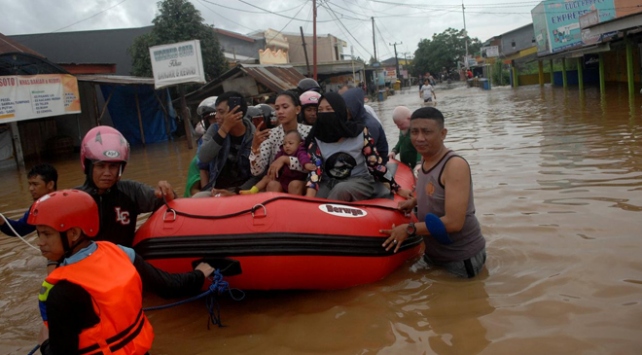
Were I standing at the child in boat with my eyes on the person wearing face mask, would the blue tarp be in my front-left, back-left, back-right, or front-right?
back-left

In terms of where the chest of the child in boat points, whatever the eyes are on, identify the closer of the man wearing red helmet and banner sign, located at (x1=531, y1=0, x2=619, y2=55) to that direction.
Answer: the man wearing red helmet

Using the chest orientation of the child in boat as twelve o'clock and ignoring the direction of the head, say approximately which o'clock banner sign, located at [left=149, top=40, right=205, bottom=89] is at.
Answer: The banner sign is roughly at 4 o'clock from the child in boat.

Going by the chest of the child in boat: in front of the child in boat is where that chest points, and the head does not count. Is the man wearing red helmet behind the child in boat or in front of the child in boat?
in front

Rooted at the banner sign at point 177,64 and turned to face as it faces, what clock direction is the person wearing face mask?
The person wearing face mask is roughly at 12 o'clock from the banner sign.

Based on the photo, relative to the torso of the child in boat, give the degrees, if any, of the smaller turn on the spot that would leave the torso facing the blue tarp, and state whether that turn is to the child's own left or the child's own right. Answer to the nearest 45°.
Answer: approximately 135° to the child's own right

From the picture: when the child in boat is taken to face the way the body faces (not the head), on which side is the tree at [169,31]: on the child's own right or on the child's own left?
on the child's own right

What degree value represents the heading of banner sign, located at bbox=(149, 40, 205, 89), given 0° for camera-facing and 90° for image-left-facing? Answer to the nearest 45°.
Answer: approximately 0°

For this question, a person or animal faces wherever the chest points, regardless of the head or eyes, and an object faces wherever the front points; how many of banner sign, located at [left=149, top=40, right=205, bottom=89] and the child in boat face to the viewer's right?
0

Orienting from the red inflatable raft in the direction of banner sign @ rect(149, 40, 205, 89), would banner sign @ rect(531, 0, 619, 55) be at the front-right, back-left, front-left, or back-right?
front-right

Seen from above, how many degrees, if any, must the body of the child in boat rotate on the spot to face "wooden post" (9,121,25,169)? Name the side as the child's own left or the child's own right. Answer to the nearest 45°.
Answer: approximately 90° to the child's own right

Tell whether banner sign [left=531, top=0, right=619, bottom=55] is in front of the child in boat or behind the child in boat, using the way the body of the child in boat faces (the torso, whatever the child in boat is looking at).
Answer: behind

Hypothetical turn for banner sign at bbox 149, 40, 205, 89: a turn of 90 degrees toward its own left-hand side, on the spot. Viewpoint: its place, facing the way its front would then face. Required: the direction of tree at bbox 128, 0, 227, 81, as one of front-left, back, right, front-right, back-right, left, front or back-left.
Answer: left

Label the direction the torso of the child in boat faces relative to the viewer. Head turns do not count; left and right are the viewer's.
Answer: facing the viewer and to the left of the viewer
